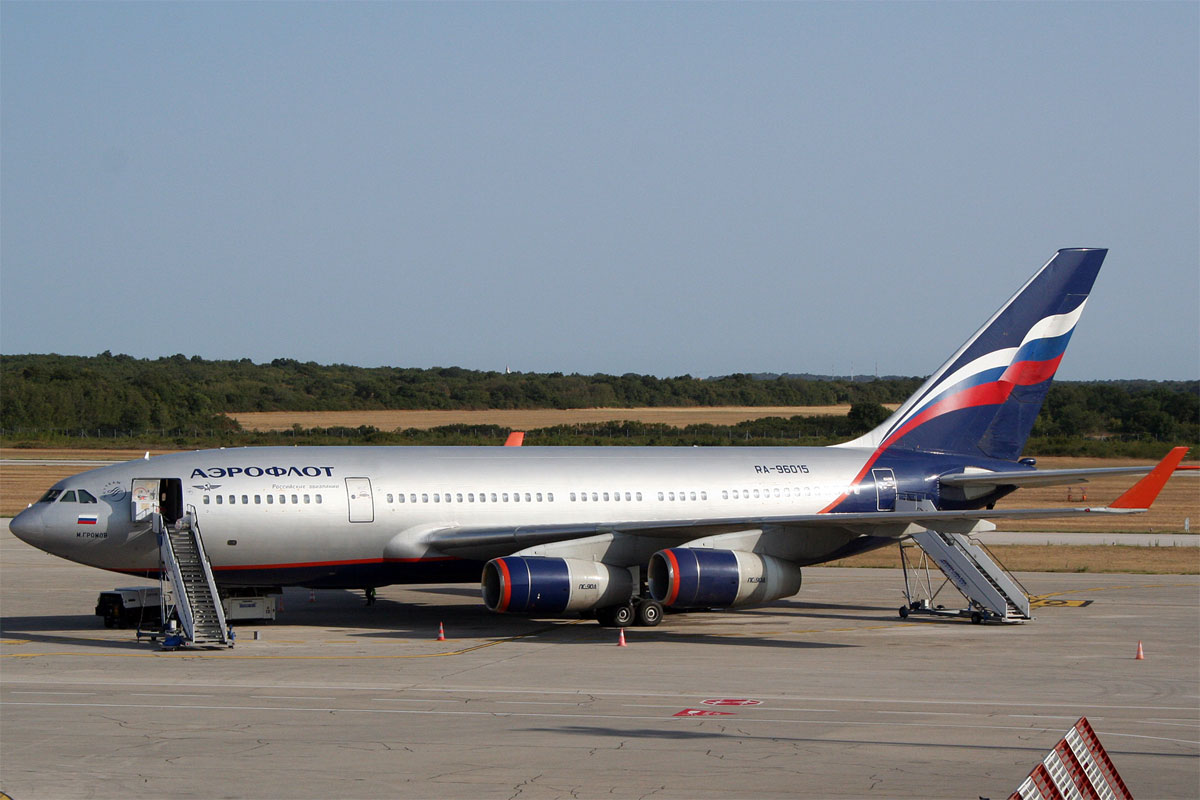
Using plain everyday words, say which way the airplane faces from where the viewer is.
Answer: facing the viewer and to the left of the viewer
